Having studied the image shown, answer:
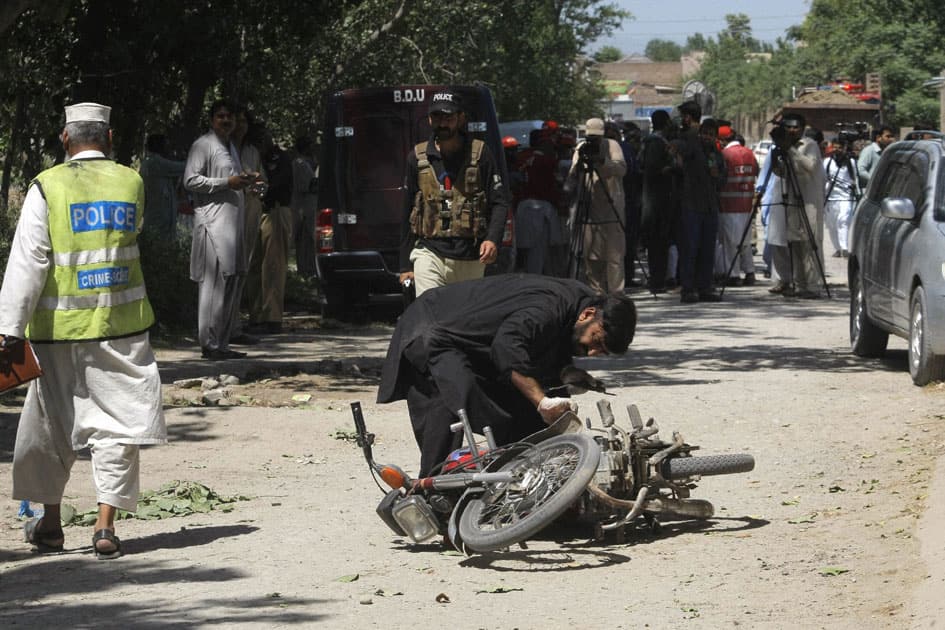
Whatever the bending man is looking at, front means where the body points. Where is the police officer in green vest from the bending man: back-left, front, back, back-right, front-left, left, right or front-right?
back

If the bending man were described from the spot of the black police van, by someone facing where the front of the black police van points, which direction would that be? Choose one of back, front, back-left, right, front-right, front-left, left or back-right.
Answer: back

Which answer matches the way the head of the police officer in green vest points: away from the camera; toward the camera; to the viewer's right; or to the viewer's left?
away from the camera

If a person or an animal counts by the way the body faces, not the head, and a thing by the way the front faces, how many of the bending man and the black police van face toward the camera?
0

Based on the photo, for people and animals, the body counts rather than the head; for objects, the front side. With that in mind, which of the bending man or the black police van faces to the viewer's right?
the bending man

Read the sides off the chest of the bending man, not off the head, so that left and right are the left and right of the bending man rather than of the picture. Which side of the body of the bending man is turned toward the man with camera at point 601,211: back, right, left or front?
left

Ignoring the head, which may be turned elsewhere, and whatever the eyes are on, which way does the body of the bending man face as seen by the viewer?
to the viewer's right

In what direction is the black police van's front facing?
away from the camera

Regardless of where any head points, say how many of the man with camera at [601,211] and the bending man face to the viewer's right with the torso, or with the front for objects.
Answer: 1

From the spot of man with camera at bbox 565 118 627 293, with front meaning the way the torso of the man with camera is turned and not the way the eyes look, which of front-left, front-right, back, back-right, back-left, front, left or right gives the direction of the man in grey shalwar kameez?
front-right

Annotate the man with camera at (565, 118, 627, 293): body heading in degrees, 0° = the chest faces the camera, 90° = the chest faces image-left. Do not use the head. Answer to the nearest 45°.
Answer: approximately 0°

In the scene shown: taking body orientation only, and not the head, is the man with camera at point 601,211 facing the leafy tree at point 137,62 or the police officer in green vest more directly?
the police officer in green vest
